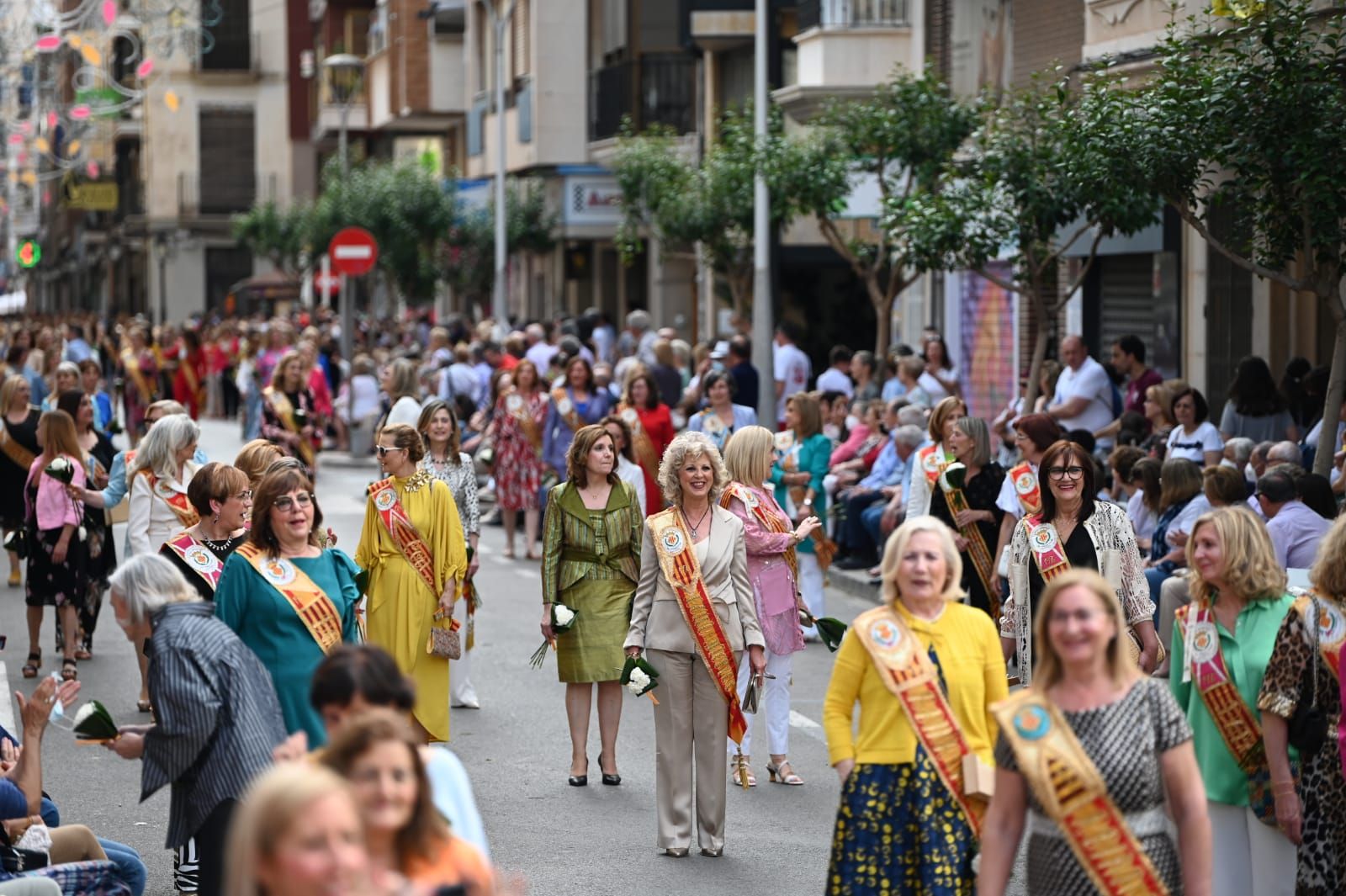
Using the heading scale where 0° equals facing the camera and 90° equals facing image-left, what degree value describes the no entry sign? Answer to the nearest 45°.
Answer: approximately 0°

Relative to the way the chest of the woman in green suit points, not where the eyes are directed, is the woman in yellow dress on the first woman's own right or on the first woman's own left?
on the first woman's own right

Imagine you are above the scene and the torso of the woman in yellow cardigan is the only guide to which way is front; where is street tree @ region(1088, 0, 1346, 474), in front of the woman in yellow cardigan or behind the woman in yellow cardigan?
behind

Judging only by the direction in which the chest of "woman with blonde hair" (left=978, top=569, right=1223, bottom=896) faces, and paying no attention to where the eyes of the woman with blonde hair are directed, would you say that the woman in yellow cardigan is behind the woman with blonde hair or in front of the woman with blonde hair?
behind

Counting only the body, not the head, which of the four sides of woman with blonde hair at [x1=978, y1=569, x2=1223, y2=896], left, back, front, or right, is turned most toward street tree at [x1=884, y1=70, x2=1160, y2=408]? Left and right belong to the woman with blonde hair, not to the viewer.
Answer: back
